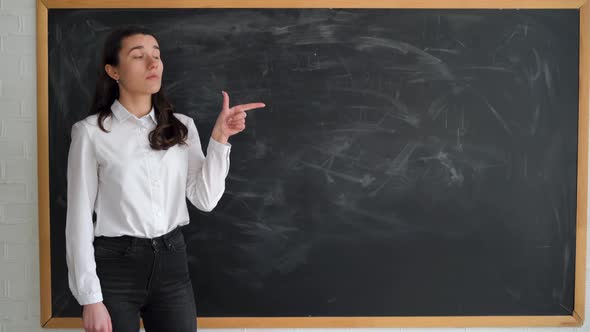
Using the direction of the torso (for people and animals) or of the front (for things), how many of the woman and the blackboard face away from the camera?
0

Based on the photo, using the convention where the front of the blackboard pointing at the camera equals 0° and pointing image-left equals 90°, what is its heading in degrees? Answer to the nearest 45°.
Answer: approximately 0°

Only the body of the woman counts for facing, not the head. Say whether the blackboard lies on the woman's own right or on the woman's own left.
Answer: on the woman's own left
